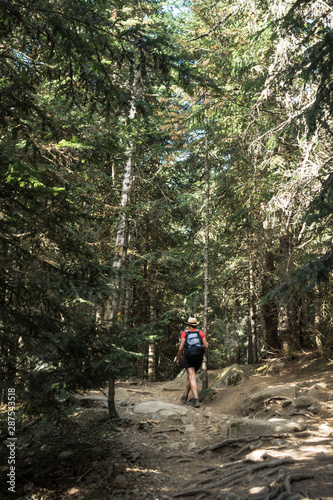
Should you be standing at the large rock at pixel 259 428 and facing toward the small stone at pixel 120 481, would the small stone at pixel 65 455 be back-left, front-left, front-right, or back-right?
front-right

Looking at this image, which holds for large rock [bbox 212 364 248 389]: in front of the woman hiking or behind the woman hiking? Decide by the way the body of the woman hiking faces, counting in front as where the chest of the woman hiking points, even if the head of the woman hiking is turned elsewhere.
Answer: in front

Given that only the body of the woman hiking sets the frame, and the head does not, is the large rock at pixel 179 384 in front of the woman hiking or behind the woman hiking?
in front

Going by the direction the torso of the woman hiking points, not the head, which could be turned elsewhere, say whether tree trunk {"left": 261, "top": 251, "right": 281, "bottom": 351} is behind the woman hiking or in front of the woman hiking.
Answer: in front

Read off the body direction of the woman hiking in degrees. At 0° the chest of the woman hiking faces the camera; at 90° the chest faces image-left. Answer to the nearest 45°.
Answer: approximately 180°

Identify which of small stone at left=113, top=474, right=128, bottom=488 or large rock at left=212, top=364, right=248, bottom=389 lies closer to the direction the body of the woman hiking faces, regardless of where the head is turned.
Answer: the large rock

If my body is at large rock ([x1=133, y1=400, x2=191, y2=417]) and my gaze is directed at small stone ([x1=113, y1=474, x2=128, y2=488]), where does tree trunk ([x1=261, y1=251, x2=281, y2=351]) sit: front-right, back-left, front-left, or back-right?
back-left

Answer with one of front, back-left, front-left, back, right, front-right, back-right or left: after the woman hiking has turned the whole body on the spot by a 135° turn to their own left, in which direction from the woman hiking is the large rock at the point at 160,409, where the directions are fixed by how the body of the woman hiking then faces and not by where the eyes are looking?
front

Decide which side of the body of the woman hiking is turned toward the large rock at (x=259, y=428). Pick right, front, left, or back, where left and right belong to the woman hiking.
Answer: back

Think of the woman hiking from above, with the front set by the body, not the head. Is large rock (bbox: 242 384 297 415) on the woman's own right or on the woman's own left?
on the woman's own right

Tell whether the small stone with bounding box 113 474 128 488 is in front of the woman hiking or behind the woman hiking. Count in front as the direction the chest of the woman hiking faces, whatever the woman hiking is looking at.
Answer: behind

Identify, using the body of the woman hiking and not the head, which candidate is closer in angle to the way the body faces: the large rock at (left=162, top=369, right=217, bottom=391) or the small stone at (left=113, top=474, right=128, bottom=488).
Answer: the large rock
